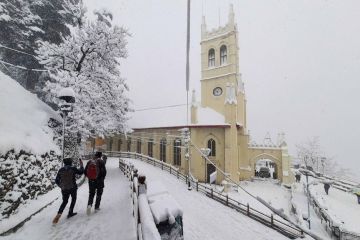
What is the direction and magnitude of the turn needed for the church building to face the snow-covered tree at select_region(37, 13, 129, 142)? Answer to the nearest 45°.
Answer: approximately 90° to its right

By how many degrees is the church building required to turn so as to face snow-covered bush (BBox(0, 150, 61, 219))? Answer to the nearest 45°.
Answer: approximately 45° to its right

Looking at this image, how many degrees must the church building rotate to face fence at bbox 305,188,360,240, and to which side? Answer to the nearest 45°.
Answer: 0° — it already faces it
